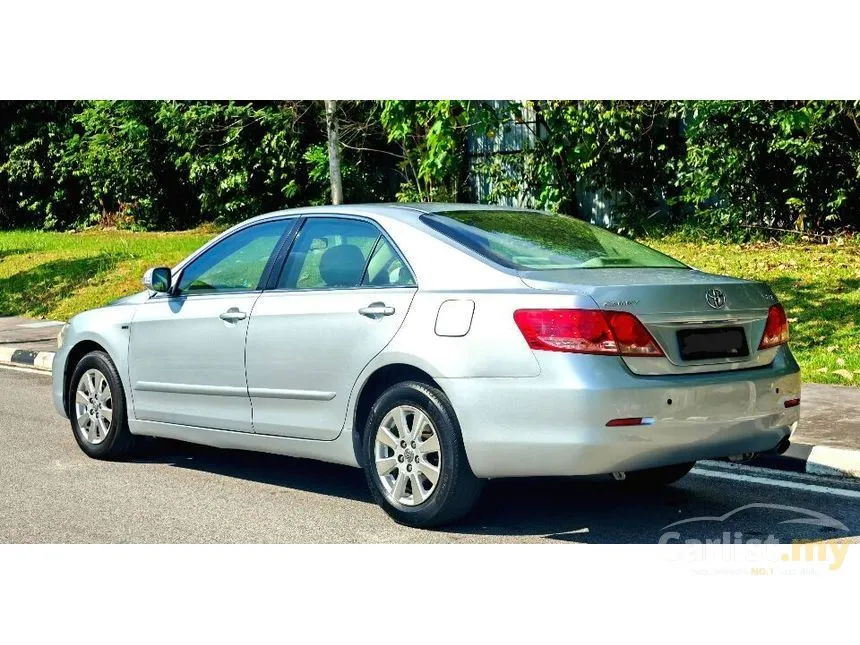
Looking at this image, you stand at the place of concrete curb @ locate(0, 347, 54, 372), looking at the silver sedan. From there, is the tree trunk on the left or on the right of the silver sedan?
left

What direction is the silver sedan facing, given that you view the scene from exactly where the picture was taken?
facing away from the viewer and to the left of the viewer

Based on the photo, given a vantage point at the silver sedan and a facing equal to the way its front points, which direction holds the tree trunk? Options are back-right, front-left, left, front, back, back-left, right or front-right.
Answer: front-right

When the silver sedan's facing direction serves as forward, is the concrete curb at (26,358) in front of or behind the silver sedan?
in front
